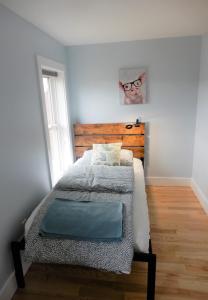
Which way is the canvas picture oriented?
toward the camera

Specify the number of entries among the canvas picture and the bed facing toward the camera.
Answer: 2

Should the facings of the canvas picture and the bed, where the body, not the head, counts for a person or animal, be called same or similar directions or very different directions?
same or similar directions

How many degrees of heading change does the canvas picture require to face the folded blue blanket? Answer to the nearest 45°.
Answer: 0° — it already faces it

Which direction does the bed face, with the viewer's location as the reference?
facing the viewer
